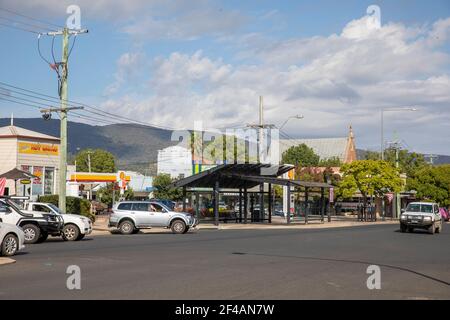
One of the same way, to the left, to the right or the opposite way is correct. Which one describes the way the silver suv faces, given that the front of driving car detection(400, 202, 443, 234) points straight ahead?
to the left

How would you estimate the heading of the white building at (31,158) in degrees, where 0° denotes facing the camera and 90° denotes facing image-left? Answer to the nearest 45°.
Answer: approximately 315°

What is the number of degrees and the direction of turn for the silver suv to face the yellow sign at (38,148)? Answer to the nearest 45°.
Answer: approximately 135° to its left

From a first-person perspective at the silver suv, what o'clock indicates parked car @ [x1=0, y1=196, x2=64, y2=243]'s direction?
The parked car is roughly at 4 o'clock from the silver suv.

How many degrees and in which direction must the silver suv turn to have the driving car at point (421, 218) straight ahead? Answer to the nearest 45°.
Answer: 0° — it already faces it

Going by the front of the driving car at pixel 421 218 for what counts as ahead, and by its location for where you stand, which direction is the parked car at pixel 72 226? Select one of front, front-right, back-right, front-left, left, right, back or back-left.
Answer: front-right

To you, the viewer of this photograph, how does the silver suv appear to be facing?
facing to the right of the viewer

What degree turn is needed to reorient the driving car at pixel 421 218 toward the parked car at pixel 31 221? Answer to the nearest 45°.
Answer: approximately 45° to its right

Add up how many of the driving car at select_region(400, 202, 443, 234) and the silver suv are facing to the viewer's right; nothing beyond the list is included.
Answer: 1

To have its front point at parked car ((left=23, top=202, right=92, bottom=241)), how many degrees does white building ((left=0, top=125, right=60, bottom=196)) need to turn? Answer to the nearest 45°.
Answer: approximately 45° to its right

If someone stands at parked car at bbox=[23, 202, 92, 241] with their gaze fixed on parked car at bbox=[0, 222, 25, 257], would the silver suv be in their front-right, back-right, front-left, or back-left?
back-left

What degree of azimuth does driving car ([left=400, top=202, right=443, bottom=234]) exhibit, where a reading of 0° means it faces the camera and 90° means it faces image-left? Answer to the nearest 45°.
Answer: approximately 0°

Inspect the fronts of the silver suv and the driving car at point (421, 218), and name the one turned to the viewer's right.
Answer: the silver suv
